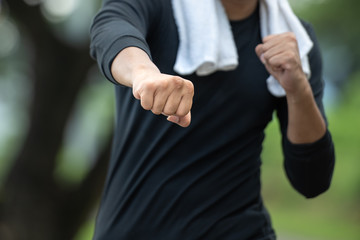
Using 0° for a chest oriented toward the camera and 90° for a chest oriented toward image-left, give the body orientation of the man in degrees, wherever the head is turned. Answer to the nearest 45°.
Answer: approximately 315°

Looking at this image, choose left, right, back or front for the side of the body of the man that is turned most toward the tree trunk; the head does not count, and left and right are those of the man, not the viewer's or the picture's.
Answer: back
